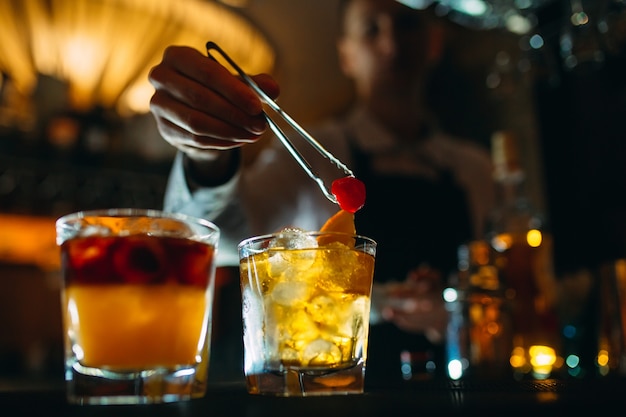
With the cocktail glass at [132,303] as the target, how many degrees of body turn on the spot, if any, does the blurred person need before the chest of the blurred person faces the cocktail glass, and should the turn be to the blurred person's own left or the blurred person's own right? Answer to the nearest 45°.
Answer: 0° — they already face it

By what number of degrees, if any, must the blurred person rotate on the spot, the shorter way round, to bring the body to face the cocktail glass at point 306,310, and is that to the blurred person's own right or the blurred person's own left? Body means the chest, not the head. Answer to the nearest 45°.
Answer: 0° — they already face it

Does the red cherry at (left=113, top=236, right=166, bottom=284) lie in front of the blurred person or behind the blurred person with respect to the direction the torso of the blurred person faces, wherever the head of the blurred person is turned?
in front

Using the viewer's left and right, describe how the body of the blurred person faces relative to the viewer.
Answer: facing the viewer

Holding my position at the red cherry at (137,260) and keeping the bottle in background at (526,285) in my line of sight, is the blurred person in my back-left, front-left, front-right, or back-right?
front-left

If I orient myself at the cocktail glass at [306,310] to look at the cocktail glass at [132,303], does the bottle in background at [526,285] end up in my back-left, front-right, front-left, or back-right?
back-right
